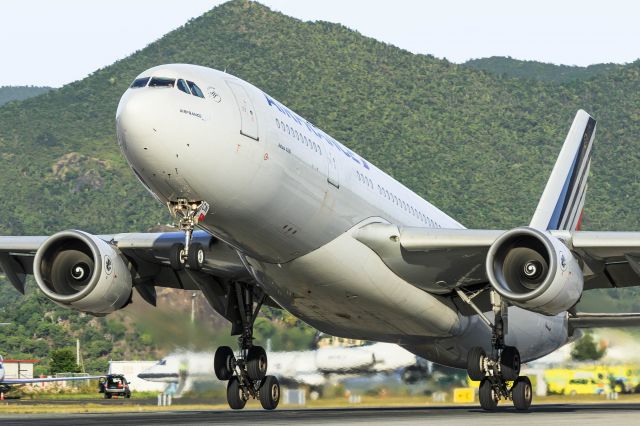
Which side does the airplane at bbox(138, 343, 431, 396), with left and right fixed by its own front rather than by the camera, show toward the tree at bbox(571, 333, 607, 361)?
back

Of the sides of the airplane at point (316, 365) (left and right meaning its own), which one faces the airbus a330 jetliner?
left

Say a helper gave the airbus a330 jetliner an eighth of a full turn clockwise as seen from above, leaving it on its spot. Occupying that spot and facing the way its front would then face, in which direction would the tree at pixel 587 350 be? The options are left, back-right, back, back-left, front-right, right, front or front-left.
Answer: back-right

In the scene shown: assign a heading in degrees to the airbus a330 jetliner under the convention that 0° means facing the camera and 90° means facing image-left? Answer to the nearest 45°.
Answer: approximately 45°

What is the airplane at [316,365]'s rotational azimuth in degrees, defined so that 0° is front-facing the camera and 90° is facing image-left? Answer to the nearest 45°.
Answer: approximately 90°
